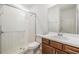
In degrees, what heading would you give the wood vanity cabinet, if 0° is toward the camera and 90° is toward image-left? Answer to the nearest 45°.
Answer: approximately 45°

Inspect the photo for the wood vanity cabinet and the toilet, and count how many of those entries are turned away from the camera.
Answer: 0

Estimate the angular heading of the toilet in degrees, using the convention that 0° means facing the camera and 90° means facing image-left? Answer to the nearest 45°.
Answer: approximately 45°
